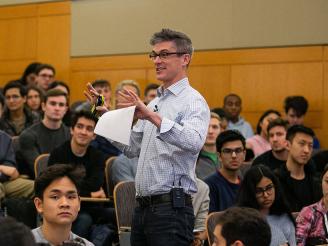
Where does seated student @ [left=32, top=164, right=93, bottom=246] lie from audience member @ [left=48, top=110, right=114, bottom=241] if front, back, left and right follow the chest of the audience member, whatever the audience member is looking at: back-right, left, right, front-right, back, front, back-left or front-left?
front-right

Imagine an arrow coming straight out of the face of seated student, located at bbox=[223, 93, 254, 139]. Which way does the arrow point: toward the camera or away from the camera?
toward the camera

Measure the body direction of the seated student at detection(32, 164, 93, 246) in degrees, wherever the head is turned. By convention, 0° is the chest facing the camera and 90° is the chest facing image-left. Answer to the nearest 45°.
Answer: approximately 315°

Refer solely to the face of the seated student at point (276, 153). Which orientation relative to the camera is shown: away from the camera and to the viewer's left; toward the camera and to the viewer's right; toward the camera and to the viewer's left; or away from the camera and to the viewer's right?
toward the camera and to the viewer's left

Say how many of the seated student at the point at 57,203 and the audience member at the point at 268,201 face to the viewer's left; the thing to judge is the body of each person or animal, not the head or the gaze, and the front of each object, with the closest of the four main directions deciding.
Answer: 0

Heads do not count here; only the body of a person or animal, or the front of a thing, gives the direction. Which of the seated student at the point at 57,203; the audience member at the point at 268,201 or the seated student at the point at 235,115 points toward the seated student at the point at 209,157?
the seated student at the point at 235,115

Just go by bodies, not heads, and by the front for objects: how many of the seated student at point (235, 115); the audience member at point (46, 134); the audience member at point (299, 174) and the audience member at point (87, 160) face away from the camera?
0

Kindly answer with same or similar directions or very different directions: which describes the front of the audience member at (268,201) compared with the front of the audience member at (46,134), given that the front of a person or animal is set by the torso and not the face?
same or similar directions

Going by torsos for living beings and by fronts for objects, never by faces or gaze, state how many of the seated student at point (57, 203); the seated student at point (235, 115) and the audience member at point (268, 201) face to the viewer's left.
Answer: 0

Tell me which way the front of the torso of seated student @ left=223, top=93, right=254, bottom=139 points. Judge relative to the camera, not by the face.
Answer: toward the camera
